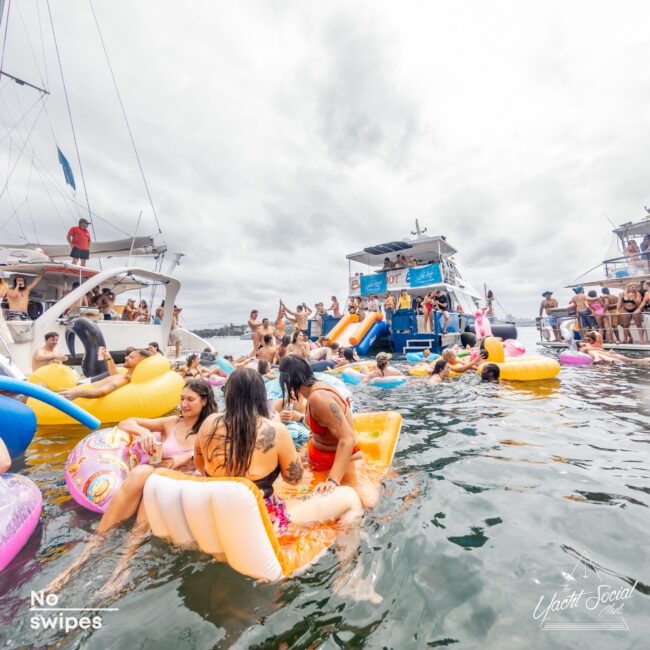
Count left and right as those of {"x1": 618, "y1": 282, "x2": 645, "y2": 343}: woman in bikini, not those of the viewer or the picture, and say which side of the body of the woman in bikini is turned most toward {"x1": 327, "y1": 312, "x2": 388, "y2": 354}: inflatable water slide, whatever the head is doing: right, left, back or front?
right

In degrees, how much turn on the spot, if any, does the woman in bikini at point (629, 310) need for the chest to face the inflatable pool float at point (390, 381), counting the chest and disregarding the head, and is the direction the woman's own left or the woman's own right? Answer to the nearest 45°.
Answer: approximately 45° to the woman's own right

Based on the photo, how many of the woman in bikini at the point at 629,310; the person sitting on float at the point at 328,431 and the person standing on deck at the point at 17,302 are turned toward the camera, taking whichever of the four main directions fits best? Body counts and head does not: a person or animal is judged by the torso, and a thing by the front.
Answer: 2

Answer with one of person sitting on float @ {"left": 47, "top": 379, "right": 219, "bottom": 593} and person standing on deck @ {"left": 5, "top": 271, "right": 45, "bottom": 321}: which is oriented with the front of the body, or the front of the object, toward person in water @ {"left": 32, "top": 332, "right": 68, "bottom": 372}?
the person standing on deck

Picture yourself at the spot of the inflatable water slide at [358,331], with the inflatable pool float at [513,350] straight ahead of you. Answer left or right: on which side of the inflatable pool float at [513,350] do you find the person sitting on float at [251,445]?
right

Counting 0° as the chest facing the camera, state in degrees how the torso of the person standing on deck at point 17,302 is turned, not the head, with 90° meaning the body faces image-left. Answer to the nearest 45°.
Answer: approximately 0°

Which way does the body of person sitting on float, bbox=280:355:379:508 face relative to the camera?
to the viewer's left

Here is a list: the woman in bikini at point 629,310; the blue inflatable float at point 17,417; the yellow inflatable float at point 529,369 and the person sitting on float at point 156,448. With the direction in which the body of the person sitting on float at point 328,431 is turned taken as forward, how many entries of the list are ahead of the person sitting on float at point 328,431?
2

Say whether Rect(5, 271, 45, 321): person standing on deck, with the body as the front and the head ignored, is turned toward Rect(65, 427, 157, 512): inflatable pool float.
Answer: yes
